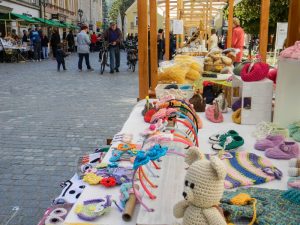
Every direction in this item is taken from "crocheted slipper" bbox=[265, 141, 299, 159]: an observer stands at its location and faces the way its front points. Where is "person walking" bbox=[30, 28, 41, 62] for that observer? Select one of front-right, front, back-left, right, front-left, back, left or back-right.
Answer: front-right

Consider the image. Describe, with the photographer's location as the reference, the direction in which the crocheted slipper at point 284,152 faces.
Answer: facing to the left of the viewer

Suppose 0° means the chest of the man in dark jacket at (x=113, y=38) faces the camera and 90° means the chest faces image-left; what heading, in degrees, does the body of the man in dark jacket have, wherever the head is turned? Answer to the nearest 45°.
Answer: approximately 0°

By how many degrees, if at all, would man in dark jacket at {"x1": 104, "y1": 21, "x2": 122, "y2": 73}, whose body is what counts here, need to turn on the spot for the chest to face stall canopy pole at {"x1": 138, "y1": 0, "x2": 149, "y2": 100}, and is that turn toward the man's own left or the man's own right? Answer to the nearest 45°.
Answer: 0° — they already face it

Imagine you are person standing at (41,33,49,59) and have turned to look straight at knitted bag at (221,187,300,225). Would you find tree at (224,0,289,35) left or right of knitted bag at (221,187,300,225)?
left

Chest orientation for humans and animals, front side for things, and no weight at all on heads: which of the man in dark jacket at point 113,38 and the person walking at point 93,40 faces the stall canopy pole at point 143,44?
the man in dark jacket

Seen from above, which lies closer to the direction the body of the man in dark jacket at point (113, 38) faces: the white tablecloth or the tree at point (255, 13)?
the white tablecloth

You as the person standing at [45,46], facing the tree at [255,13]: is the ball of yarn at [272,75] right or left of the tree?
right

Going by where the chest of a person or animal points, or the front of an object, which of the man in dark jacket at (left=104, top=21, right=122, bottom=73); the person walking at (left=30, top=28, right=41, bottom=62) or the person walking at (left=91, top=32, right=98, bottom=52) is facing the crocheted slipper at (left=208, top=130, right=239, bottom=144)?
the man in dark jacket
